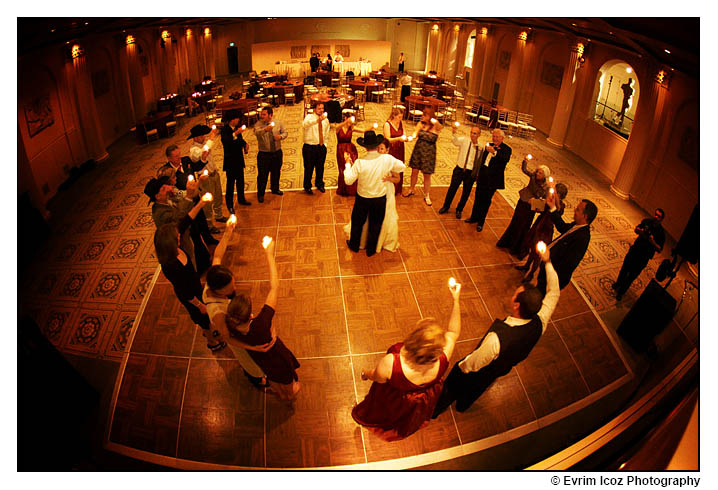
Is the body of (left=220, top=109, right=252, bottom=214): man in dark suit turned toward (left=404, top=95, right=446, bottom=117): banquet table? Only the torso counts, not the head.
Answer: no

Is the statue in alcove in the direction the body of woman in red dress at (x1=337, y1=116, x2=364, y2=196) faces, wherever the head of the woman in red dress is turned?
no

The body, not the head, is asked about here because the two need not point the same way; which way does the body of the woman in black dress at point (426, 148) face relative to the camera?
toward the camera

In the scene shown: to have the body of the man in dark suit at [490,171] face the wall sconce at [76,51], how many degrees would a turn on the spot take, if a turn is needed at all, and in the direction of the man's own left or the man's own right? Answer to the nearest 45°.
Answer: approximately 45° to the man's own right

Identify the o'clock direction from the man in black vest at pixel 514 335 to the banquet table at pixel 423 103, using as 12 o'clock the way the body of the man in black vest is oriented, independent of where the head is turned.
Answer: The banquet table is roughly at 1 o'clock from the man in black vest.

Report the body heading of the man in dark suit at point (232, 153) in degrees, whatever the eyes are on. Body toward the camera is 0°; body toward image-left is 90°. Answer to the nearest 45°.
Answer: approximately 315°

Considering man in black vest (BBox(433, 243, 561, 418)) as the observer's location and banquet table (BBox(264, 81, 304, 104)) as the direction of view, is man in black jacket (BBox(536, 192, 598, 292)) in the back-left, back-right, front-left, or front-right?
front-right

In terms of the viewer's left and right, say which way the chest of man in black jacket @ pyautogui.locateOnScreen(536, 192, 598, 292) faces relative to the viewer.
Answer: facing to the left of the viewer

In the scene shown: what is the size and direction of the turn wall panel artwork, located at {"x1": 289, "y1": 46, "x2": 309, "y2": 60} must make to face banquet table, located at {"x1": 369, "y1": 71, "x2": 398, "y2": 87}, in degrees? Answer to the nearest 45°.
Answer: approximately 45° to its left

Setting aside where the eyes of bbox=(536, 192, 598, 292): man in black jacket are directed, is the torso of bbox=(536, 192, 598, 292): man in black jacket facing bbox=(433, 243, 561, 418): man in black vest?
no

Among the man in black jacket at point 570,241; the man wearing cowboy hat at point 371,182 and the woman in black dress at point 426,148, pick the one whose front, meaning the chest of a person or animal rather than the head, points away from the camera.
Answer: the man wearing cowboy hat

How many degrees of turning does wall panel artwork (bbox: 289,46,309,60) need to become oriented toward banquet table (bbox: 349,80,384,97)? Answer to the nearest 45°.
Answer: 0° — it already faces it

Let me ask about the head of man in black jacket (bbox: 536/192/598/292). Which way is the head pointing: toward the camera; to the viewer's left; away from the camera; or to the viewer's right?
to the viewer's left

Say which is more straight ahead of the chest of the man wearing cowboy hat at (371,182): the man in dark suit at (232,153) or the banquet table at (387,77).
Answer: the banquet table

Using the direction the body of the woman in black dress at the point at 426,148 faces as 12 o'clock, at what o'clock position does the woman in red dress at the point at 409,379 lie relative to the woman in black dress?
The woman in red dress is roughly at 12 o'clock from the woman in black dress.

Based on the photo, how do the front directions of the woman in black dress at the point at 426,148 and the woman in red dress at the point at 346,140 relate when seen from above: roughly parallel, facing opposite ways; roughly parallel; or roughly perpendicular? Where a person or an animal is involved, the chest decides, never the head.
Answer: roughly parallel

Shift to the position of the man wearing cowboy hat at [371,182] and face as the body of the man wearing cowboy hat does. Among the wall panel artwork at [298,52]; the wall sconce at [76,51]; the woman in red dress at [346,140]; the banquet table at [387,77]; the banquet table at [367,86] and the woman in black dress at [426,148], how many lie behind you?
0

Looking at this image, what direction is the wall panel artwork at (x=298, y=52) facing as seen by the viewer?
toward the camera

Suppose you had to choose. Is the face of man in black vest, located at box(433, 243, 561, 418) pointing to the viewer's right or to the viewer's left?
to the viewer's left

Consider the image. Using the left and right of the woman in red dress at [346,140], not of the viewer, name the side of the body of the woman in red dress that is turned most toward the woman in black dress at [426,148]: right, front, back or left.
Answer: left
